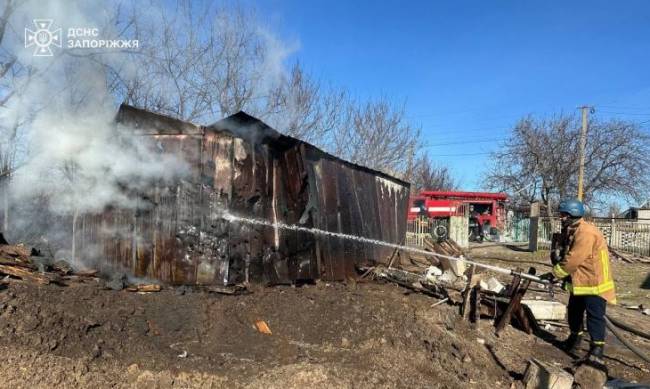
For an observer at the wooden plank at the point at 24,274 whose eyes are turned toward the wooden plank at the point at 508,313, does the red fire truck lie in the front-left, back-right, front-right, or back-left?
front-left

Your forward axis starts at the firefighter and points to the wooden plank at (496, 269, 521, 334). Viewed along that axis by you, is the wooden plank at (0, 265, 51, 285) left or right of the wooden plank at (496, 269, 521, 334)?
left

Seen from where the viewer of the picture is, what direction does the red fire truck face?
facing to the left of the viewer

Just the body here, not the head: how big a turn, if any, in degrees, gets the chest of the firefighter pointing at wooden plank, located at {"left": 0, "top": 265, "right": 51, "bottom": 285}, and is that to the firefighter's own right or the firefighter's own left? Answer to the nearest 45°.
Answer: approximately 45° to the firefighter's own left

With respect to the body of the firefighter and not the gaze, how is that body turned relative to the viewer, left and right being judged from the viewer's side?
facing to the left of the viewer
